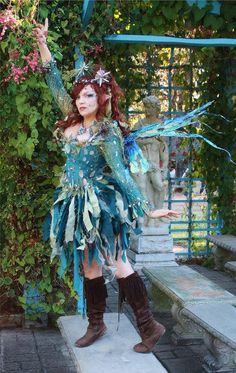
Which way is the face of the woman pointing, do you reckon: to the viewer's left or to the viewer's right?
to the viewer's left

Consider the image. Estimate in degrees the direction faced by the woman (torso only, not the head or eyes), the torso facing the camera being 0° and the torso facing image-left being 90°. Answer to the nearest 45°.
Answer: approximately 45°
